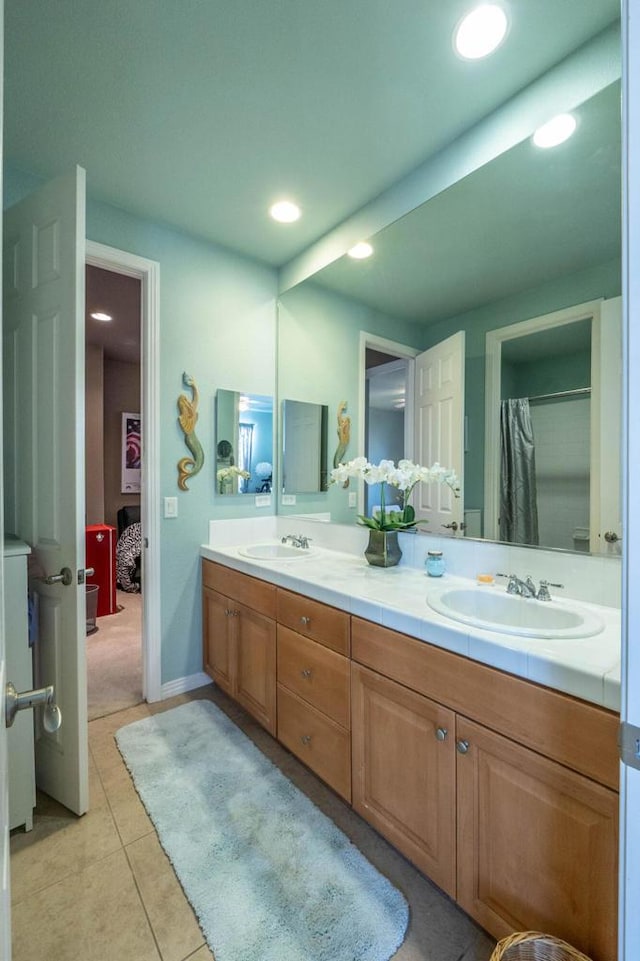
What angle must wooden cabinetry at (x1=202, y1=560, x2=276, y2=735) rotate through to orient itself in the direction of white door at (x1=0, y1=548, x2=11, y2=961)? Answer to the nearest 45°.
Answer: approximately 45° to its left

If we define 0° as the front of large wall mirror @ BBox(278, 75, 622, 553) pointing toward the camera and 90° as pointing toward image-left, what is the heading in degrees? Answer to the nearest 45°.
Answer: approximately 45°

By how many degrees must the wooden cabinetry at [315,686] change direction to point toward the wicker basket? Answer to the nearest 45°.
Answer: approximately 90° to its left

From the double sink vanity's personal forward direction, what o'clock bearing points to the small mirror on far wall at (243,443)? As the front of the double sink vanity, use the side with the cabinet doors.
The small mirror on far wall is roughly at 3 o'clock from the double sink vanity.

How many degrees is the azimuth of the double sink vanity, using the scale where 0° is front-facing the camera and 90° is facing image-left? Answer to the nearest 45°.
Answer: approximately 45°
